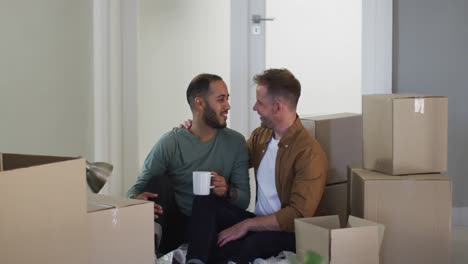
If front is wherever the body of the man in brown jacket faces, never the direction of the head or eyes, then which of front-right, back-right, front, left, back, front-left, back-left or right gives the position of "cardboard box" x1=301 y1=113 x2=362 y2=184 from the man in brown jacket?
back

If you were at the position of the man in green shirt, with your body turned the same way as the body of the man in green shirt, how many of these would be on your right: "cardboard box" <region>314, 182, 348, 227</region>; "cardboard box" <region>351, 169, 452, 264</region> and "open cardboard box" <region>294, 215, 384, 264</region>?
0

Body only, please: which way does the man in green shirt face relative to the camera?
toward the camera

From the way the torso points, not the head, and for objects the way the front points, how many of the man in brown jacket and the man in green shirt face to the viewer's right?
0

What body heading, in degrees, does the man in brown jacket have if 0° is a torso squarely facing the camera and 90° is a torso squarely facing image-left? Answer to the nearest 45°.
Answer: approximately 45°

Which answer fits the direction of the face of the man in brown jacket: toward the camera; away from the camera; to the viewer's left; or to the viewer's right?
to the viewer's left

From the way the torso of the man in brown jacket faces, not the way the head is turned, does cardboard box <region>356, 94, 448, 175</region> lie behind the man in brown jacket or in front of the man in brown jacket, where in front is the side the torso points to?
behind

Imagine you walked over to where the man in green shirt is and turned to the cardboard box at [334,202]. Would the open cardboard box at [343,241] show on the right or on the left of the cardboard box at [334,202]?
right

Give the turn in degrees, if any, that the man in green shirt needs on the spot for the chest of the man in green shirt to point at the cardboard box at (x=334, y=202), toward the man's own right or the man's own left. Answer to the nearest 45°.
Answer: approximately 90° to the man's own left

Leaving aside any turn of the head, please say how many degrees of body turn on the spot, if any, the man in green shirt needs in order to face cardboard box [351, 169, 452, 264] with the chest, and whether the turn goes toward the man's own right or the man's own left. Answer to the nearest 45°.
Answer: approximately 90° to the man's own left

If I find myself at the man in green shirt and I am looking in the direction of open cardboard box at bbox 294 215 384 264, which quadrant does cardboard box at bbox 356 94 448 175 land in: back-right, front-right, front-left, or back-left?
front-left

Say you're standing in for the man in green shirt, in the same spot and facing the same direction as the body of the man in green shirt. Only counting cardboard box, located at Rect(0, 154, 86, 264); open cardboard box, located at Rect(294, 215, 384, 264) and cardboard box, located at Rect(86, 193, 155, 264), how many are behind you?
0

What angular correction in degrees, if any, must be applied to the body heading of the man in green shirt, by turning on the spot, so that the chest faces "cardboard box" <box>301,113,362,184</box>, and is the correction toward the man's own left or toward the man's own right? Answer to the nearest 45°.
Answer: approximately 90° to the man's own left
